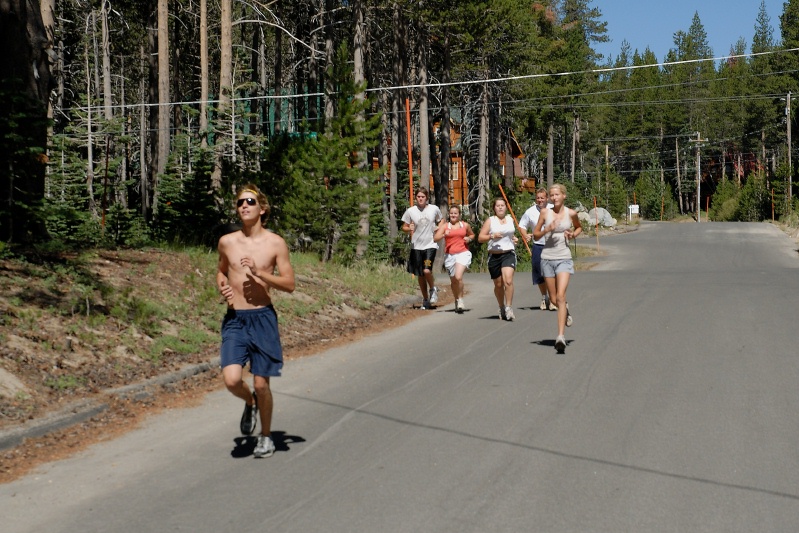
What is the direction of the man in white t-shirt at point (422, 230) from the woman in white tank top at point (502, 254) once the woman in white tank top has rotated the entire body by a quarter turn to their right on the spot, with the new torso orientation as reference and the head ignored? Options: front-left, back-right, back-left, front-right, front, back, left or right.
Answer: front-right

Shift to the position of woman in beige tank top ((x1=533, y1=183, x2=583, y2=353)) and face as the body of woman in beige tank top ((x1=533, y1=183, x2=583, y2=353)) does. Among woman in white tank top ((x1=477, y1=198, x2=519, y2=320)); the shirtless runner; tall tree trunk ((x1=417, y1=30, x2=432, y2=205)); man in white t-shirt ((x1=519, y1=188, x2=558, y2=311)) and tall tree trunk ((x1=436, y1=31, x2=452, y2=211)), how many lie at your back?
4

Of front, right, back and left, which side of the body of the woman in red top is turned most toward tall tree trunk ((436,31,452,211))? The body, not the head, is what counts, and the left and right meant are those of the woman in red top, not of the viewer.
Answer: back

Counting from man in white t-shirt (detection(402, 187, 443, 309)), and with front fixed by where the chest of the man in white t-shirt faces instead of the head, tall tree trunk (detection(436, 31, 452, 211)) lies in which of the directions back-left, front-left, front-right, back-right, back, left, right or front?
back

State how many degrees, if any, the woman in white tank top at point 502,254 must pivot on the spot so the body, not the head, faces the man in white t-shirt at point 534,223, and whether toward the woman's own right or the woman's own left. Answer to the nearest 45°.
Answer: approximately 135° to the woman's own left

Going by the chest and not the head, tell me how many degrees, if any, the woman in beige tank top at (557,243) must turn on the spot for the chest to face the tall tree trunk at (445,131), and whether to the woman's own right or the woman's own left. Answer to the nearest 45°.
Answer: approximately 180°

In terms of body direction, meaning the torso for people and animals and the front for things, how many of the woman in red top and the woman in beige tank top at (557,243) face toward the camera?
2

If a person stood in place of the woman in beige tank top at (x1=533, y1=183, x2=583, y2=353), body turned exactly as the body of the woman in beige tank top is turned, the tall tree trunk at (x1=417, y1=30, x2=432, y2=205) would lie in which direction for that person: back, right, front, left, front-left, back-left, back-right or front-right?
back

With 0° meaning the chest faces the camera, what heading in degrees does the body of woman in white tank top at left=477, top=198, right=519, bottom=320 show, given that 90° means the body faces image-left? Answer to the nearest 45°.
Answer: approximately 0°

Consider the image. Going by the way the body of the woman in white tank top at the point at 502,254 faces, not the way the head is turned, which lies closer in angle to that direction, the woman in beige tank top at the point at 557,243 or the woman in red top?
the woman in beige tank top

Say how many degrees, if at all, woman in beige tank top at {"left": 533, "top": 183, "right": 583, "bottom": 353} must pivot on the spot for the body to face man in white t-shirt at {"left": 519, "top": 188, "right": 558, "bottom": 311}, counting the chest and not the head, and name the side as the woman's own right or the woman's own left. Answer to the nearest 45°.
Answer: approximately 180°

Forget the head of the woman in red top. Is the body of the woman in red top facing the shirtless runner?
yes
